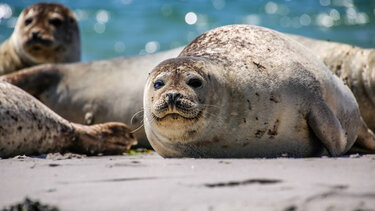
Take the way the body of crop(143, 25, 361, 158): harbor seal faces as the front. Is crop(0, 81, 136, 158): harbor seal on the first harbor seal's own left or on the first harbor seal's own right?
on the first harbor seal's own right

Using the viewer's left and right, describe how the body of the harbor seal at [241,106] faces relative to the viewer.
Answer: facing the viewer and to the left of the viewer

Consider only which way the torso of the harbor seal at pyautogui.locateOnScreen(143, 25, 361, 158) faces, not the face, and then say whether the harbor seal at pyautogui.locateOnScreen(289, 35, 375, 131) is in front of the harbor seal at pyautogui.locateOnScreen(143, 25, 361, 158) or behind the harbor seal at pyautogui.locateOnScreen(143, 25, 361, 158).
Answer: behind

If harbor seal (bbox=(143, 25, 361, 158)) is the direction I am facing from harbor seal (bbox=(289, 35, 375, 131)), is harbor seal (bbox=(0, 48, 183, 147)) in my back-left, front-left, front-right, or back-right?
front-right

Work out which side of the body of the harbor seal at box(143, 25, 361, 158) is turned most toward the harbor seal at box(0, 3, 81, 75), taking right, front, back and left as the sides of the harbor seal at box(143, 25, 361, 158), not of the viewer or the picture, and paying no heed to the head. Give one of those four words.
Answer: right

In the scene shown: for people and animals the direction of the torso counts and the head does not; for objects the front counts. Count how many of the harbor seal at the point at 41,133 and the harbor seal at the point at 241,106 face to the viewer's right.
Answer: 0

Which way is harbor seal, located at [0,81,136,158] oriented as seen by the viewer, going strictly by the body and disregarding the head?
to the viewer's left

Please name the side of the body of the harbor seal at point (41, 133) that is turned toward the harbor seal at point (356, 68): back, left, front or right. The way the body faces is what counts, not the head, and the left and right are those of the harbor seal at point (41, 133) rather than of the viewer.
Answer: back

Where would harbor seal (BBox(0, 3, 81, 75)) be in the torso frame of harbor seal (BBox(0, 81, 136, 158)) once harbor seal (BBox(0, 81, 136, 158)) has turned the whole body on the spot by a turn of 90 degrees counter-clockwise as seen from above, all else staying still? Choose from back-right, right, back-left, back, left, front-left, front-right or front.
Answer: back

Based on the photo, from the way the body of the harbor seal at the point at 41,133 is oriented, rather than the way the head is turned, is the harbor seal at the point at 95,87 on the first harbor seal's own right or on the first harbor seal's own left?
on the first harbor seal's own right

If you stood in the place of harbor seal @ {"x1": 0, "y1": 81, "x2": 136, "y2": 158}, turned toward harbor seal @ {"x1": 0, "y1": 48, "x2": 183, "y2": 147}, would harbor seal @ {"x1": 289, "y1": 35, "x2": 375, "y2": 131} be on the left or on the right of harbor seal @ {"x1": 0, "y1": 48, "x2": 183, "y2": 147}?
right

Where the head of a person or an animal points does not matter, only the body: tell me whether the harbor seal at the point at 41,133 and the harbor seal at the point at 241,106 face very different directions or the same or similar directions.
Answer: same or similar directions
